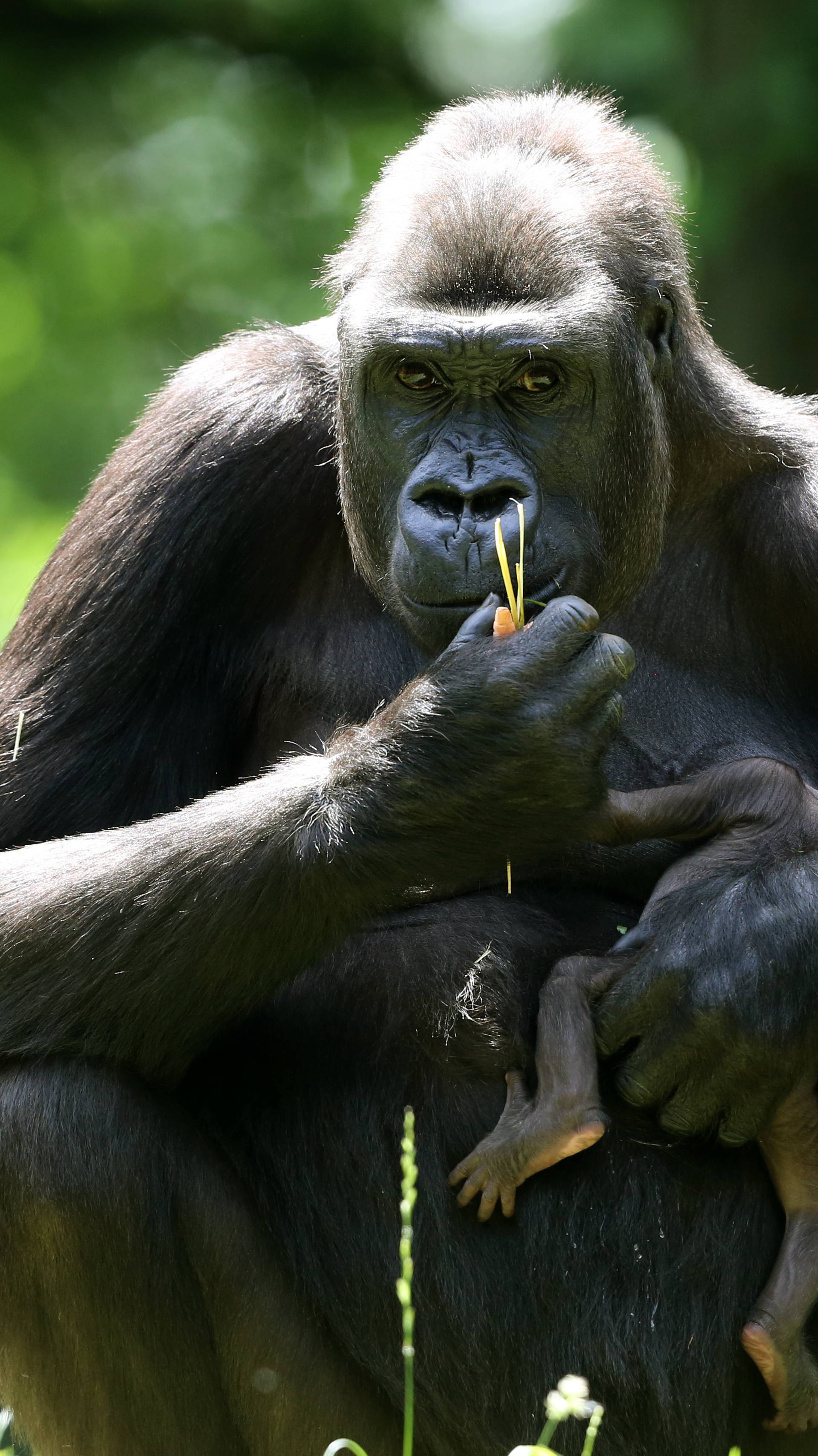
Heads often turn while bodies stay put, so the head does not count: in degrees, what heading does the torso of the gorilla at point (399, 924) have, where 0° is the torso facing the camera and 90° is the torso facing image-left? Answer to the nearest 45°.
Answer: approximately 0°
